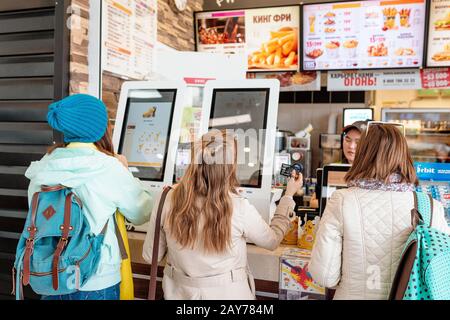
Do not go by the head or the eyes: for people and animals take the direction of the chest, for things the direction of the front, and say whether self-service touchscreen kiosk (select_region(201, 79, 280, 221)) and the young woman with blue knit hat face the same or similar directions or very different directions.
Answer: very different directions

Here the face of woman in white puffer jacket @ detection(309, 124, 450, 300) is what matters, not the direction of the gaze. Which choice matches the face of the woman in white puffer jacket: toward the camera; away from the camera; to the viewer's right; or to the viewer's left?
away from the camera

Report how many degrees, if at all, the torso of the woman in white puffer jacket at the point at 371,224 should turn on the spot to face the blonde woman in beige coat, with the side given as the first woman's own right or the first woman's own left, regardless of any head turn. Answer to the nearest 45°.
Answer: approximately 90° to the first woman's own left

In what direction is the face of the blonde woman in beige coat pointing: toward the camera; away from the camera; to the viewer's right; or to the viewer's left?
away from the camera

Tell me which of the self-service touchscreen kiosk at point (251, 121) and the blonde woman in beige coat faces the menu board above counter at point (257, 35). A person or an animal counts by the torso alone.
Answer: the blonde woman in beige coat

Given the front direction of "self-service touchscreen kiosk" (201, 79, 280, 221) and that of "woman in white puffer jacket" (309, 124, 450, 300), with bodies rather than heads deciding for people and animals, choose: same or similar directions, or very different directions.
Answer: very different directions

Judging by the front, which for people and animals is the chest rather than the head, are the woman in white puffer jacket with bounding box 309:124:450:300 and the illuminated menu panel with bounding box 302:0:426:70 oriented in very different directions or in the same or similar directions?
very different directions

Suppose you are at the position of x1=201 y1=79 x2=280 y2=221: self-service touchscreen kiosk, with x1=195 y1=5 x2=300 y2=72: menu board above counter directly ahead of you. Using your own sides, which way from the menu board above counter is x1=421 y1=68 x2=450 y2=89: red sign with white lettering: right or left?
right

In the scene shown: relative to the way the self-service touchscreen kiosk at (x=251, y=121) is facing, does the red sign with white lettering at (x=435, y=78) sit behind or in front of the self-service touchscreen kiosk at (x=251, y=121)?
behind

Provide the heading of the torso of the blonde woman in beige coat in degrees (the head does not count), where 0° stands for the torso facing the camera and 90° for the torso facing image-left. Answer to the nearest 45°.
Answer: approximately 180°
